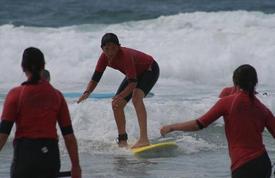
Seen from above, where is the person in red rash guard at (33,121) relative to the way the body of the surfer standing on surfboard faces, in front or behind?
in front

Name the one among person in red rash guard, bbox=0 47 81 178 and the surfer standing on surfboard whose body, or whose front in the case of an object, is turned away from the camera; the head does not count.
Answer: the person in red rash guard

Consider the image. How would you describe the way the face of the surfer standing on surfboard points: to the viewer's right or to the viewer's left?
to the viewer's left

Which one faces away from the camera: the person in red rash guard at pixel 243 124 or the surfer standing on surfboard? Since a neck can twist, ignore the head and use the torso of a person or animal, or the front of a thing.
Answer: the person in red rash guard

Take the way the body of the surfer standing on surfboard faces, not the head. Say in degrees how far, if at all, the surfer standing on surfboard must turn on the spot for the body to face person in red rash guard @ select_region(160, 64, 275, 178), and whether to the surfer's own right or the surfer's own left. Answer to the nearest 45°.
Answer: approximately 45° to the surfer's own left

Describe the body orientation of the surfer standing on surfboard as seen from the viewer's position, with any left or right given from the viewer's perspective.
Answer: facing the viewer and to the left of the viewer

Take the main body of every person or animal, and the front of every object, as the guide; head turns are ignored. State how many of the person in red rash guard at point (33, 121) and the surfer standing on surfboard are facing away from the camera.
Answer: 1

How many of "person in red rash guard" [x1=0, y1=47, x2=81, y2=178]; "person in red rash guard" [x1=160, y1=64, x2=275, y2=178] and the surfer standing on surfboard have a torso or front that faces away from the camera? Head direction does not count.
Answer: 2

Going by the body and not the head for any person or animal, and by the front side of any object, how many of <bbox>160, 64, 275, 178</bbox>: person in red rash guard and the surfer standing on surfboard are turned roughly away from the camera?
1

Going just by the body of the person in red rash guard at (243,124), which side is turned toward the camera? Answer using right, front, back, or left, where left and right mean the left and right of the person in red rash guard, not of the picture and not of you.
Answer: back

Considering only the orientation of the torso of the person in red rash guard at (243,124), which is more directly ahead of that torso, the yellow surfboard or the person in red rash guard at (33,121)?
the yellow surfboard

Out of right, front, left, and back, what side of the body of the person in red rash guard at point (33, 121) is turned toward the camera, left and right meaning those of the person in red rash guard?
back

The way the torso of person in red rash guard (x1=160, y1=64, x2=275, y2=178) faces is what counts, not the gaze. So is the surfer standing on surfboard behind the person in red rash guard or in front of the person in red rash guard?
in front

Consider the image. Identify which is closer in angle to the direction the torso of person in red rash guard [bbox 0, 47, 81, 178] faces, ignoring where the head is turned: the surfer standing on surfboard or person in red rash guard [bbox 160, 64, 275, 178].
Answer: the surfer standing on surfboard
